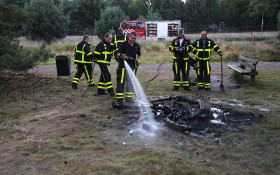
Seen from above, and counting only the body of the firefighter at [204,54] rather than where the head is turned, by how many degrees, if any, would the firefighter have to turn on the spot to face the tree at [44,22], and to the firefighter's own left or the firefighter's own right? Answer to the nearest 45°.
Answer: approximately 135° to the firefighter's own right

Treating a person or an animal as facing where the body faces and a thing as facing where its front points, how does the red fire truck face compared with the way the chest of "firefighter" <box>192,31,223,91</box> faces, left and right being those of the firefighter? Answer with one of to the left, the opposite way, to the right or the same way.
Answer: to the right

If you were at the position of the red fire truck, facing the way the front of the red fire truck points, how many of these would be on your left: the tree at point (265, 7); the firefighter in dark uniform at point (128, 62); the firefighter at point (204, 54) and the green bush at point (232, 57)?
3

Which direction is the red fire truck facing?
to the viewer's left

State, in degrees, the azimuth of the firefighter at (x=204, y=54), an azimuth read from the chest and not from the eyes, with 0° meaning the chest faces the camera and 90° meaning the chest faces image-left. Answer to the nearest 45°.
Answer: approximately 0°

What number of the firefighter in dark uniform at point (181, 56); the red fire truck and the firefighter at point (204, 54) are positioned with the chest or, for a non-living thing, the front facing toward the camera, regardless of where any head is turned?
2

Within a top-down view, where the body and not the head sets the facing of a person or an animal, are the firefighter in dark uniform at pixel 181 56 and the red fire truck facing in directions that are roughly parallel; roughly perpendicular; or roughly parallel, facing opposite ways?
roughly perpendicular

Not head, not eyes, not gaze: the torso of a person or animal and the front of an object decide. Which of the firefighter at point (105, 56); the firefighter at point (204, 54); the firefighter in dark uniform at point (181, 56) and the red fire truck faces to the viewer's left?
the red fire truck

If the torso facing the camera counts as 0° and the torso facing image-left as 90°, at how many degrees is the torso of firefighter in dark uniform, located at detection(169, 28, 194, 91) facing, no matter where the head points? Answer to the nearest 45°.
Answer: approximately 0°

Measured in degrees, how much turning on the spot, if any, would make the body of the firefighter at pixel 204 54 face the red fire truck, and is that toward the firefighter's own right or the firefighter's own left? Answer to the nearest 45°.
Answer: approximately 180°

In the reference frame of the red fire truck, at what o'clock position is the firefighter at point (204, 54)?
The firefighter is roughly at 9 o'clock from the red fire truck.

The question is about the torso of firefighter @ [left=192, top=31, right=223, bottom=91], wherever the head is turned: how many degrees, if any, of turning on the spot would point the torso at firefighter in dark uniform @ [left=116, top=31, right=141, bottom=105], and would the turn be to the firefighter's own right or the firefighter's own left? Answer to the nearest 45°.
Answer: approximately 45° to the firefighter's own right

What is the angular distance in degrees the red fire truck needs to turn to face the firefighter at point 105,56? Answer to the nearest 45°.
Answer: approximately 90° to its left
